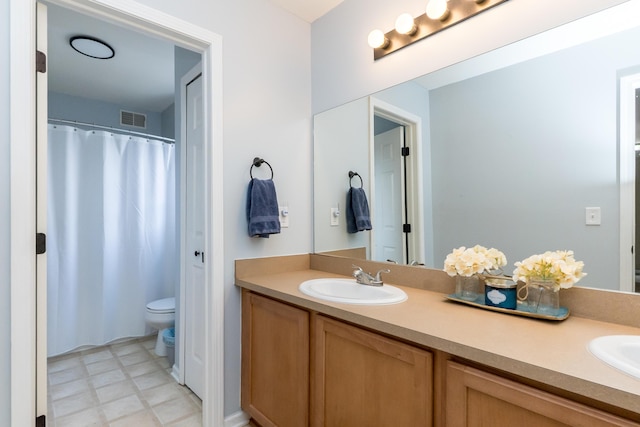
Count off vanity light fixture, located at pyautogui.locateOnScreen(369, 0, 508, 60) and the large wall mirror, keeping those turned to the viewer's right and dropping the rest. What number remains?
0

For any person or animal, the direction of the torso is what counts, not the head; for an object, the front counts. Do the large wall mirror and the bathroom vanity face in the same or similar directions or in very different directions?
same or similar directions

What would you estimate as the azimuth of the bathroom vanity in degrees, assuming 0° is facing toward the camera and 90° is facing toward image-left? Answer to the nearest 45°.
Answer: approximately 45°

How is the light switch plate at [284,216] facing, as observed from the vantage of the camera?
facing the viewer and to the right of the viewer

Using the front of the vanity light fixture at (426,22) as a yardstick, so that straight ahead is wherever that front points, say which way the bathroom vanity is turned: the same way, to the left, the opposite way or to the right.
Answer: the same way

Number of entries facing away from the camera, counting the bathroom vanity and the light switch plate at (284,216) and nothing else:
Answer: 0
